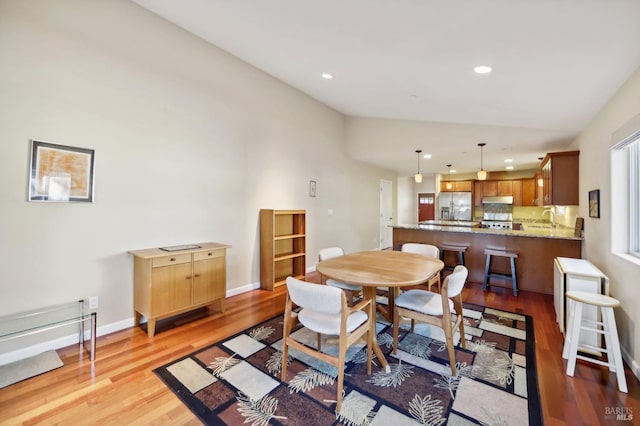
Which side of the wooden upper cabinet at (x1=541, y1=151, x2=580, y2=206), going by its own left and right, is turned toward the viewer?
left

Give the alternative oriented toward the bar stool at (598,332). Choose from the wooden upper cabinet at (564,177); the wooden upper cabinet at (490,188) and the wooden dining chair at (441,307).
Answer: the wooden upper cabinet at (490,188)

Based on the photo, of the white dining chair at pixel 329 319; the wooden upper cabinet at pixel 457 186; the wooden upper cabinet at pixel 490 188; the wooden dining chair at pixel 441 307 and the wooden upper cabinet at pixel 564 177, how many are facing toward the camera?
2

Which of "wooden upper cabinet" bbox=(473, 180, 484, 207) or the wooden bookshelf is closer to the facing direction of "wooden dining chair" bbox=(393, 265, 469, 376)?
the wooden bookshelf

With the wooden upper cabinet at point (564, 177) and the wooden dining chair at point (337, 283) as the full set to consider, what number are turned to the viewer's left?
1

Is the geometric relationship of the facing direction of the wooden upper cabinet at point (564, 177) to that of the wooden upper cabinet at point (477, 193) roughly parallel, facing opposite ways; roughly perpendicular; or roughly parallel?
roughly perpendicular

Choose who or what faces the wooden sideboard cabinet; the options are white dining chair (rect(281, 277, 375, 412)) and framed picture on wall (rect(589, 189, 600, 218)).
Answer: the framed picture on wall
